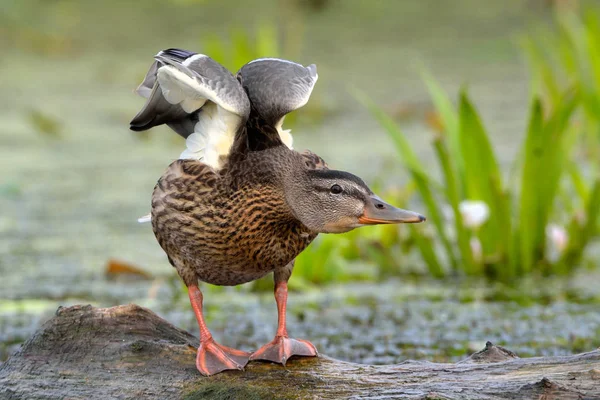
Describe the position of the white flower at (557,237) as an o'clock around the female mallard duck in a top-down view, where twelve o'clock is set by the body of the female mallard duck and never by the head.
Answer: The white flower is roughly at 9 o'clock from the female mallard duck.

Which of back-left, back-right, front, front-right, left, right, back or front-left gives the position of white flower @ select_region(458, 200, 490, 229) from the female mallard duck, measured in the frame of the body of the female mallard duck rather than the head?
left

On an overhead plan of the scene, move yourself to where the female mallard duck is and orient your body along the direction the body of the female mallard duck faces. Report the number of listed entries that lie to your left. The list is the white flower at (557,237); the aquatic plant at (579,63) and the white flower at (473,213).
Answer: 3

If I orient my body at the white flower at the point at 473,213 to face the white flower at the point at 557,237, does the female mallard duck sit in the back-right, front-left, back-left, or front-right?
back-right

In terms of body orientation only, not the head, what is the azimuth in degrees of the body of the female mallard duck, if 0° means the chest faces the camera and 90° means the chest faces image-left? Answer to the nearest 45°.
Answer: approximately 315°

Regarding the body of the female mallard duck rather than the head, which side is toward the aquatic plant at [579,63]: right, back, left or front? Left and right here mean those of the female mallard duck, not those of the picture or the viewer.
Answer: left
